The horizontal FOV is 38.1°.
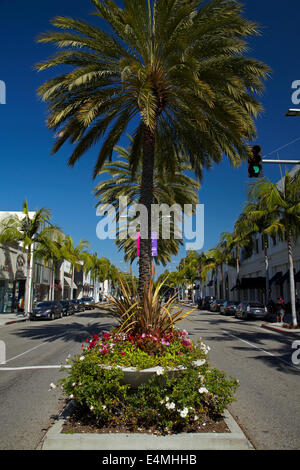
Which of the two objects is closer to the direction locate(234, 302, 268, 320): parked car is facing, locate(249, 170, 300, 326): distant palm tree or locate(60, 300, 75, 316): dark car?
the dark car

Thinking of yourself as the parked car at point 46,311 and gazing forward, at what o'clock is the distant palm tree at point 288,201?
The distant palm tree is roughly at 9 o'clock from the parked car.

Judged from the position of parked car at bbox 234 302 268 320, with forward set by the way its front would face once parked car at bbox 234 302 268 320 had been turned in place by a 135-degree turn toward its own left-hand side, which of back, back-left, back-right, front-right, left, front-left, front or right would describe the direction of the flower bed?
front

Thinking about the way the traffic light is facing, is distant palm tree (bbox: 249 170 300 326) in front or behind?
behind

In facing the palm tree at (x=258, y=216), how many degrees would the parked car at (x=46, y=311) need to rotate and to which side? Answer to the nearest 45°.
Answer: approximately 135° to its left

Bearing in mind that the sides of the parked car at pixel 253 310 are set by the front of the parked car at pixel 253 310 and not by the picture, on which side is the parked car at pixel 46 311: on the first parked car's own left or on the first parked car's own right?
on the first parked car's own left

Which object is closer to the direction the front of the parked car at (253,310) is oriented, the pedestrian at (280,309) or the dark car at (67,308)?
the dark car

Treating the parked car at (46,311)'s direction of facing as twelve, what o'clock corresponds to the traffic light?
The traffic light is roughly at 10 o'clock from the parked car.
